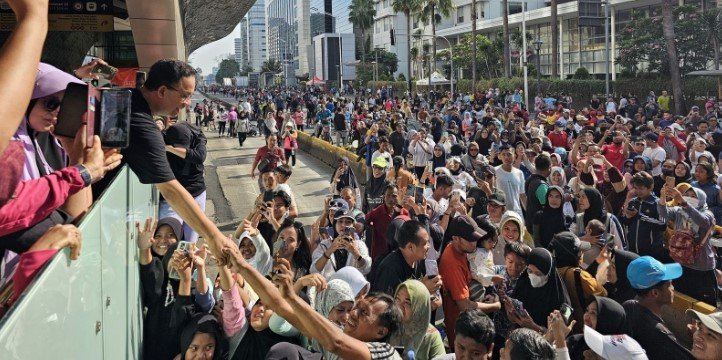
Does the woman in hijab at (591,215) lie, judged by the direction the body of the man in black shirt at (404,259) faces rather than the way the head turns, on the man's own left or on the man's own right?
on the man's own left

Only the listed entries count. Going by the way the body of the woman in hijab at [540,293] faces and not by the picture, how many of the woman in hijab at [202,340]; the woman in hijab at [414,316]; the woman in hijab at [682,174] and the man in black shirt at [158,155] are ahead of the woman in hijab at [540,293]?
3

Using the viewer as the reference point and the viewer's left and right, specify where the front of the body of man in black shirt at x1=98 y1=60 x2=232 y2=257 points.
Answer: facing to the right of the viewer

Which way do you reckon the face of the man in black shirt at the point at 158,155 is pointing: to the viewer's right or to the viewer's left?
to the viewer's right

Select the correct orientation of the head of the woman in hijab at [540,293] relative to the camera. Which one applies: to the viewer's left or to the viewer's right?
to the viewer's left

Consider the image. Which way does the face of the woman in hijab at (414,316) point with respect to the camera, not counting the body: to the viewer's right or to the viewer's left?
to the viewer's left

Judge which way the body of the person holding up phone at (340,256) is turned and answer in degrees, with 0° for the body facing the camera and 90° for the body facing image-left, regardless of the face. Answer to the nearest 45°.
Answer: approximately 0°
